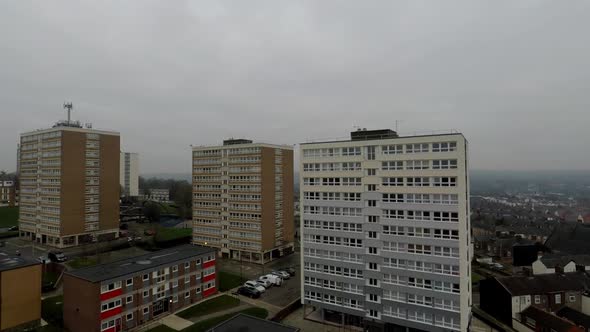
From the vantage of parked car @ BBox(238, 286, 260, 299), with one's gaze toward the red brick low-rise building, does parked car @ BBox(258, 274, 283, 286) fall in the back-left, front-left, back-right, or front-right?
back-right

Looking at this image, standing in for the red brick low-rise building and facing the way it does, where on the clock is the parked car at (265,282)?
The parked car is roughly at 10 o'clock from the red brick low-rise building.

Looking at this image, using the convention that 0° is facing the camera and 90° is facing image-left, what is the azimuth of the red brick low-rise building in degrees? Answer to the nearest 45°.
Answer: approximately 315°

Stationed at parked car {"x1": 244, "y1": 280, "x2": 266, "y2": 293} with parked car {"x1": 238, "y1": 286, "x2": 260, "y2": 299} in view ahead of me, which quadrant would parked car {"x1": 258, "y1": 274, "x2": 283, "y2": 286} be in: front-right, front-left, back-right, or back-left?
back-left

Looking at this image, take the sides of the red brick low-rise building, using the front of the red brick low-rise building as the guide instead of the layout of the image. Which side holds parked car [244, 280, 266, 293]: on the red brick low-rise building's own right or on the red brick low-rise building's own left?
on the red brick low-rise building's own left

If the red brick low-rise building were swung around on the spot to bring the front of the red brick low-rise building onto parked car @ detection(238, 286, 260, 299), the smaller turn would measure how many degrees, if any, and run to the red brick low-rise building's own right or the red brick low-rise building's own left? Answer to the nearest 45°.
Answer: approximately 45° to the red brick low-rise building's own left

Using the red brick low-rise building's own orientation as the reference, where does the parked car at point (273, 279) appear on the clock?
The parked car is roughly at 10 o'clock from the red brick low-rise building.
